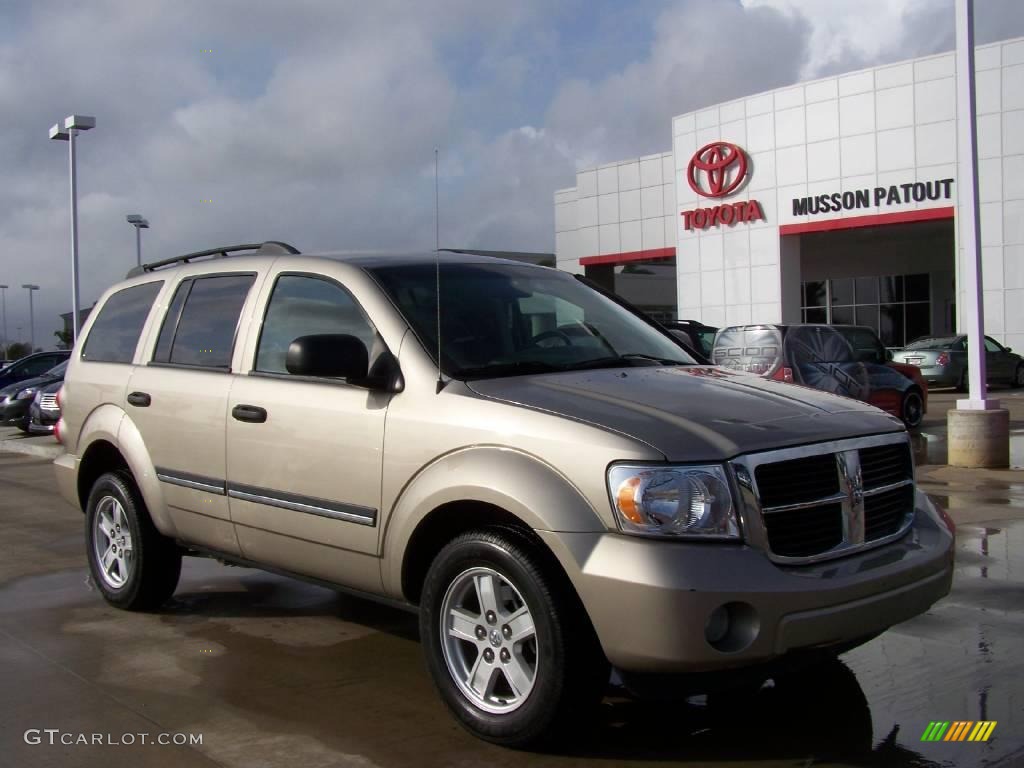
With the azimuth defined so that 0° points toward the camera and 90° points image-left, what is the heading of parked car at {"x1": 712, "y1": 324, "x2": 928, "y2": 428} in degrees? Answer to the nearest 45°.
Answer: approximately 225°

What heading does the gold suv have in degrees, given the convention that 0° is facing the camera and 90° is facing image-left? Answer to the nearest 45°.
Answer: approximately 315°

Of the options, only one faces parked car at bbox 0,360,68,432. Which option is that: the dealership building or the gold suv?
the dealership building

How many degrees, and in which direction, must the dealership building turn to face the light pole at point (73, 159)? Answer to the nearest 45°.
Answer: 0° — it already faces it

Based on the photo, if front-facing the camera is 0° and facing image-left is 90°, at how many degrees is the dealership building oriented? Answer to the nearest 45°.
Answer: approximately 45°

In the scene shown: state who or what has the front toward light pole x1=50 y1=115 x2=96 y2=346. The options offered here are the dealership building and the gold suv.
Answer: the dealership building

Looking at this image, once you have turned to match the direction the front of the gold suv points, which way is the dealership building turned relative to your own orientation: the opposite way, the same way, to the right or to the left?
to the right

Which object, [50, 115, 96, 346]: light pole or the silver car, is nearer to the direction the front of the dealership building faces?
the light pole

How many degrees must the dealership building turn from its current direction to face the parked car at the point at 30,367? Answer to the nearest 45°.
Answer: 0° — it already faces it

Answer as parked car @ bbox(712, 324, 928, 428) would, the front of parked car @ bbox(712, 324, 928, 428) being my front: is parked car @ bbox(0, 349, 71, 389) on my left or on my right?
on my left
